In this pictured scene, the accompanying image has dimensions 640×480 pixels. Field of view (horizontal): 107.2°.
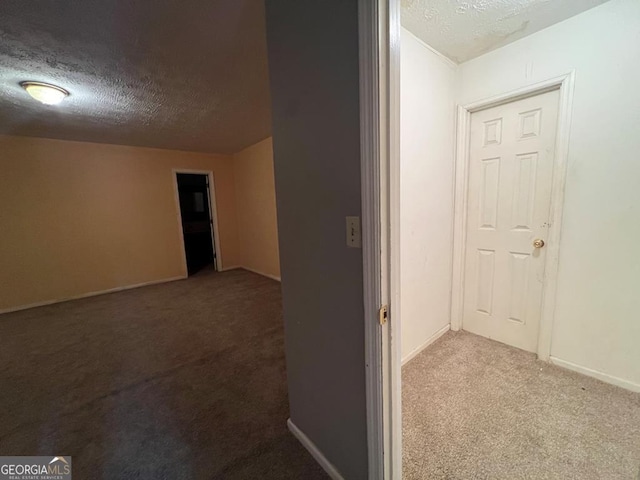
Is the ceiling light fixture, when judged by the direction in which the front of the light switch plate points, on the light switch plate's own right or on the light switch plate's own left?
on the light switch plate's own right

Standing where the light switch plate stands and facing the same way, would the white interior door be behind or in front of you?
behind

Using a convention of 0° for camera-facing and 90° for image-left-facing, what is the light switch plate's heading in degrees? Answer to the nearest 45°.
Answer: approximately 45°

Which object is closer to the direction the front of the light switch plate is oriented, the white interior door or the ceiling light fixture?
the ceiling light fixture
